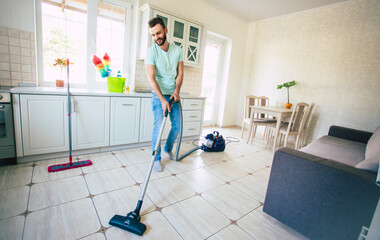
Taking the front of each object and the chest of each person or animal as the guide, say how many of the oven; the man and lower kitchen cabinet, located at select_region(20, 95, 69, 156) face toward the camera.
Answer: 3

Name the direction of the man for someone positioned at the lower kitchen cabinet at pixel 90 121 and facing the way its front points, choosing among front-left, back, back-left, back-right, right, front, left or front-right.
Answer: front-left

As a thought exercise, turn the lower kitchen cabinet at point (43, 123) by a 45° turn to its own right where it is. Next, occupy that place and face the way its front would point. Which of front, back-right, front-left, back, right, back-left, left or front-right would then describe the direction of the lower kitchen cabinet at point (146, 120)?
back-left

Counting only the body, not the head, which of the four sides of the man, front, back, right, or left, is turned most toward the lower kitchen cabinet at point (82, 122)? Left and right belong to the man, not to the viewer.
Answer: right

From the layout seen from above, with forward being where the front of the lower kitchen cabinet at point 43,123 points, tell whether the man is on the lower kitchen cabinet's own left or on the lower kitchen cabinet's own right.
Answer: on the lower kitchen cabinet's own left

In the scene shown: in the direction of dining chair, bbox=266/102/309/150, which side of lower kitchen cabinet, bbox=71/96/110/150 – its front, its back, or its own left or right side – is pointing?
left

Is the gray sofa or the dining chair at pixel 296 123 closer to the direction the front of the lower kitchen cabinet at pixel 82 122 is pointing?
the gray sofa

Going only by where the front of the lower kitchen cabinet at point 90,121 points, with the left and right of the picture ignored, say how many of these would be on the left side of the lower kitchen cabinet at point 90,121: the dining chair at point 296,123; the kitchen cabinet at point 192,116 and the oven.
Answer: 2

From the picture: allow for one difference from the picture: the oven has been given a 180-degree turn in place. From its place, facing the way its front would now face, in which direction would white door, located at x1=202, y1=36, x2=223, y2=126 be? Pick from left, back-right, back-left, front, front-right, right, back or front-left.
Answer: right

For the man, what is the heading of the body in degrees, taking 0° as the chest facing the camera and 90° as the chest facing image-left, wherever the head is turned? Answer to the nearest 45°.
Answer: approximately 0°
